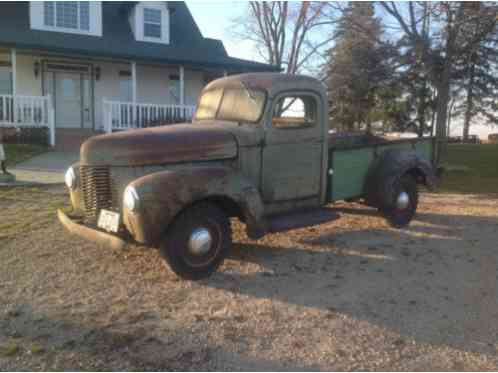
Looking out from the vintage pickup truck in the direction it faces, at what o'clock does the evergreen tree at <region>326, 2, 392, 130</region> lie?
The evergreen tree is roughly at 5 o'clock from the vintage pickup truck.

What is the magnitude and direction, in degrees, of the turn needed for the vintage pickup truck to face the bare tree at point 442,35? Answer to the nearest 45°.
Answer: approximately 180°

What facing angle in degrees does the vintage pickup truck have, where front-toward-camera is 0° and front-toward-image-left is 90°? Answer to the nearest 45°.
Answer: approximately 45°

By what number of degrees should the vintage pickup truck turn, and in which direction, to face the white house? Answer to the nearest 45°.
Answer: approximately 90° to its right
